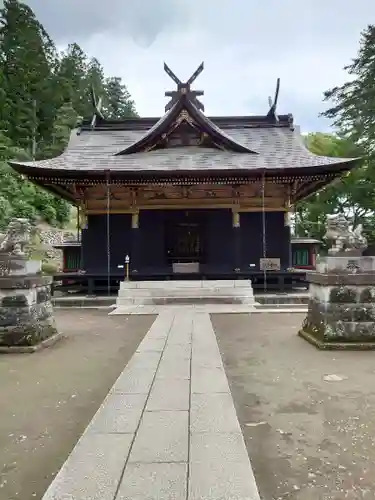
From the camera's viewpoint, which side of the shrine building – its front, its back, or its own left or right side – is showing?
front

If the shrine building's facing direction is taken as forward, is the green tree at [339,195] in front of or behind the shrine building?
behind

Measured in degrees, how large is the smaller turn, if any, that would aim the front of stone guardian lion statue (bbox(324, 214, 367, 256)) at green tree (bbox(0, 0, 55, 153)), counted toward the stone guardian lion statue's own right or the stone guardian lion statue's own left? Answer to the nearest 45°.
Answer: approximately 45° to the stone guardian lion statue's own right

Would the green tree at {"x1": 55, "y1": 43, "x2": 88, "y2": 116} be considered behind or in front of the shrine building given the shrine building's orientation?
behind

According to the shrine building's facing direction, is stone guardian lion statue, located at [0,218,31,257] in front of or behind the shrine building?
in front

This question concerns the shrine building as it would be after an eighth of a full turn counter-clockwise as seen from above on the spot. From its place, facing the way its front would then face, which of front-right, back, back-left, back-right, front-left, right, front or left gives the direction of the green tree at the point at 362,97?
left

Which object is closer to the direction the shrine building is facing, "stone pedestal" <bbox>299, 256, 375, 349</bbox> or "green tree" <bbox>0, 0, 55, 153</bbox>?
the stone pedestal

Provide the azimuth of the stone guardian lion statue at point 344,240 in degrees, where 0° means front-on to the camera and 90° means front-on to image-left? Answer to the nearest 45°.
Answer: approximately 90°

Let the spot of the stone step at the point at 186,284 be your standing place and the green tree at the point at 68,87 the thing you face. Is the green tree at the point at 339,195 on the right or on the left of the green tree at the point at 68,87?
right
